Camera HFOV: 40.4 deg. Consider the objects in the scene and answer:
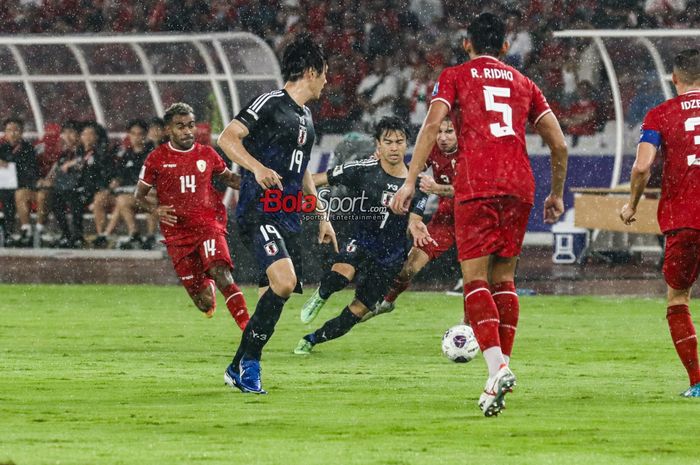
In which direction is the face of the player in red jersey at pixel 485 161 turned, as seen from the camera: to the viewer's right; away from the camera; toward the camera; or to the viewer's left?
away from the camera

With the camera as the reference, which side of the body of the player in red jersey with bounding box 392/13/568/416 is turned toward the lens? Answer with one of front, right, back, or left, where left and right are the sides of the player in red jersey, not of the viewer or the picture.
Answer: back

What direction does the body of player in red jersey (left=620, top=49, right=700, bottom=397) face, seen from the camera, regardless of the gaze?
away from the camera

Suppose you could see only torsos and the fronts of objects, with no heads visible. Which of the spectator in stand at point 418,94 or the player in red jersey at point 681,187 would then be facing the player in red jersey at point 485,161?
the spectator in stand

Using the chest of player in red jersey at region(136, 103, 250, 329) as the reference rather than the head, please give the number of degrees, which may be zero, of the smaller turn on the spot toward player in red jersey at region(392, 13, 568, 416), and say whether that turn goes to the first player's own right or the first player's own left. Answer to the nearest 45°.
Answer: approximately 45° to the first player's own left

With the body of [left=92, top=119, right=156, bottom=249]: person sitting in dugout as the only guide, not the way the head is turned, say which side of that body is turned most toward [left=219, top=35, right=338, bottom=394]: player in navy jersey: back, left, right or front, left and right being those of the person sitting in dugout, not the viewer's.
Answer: front
